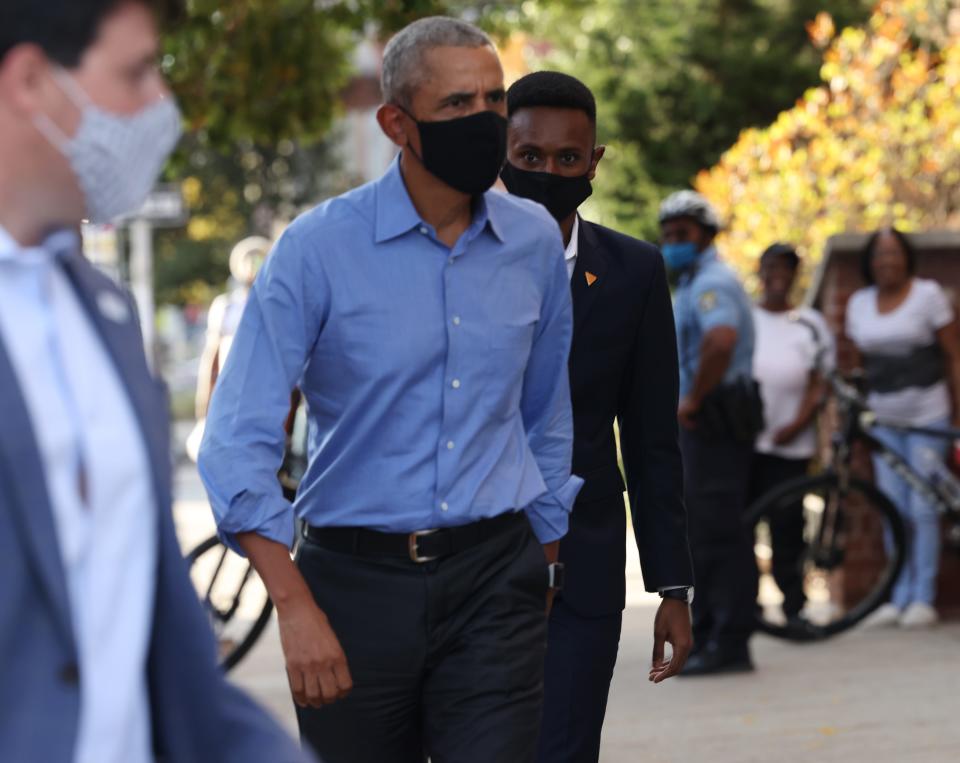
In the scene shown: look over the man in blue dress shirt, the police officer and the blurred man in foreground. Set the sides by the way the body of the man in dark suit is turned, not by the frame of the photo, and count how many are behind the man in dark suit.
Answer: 1

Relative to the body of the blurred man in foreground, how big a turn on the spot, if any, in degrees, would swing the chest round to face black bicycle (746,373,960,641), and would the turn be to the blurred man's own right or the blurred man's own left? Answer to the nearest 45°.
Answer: approximately 90° to the blurred man's own left

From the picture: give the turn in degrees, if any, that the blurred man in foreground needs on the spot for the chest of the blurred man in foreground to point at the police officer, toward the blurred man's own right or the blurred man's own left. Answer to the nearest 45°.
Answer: approximately 90° to the blurred man's own left

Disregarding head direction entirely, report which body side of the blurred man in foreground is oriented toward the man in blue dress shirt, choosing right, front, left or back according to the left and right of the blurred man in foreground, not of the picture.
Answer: left

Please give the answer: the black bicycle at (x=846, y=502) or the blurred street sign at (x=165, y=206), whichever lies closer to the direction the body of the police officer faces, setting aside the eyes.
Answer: the blurred street sign

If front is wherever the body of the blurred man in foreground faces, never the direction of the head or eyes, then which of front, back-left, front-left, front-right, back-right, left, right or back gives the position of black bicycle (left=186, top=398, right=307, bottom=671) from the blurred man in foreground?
back-left

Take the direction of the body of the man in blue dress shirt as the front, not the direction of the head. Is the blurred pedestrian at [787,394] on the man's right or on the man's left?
on the man's left

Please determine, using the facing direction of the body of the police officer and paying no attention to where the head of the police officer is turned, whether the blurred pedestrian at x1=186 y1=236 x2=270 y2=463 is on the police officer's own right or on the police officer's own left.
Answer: on the police officer's own right

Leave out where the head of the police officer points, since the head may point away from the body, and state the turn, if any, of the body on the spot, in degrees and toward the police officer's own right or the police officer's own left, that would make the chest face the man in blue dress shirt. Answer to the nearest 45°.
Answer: approximately 45° to the police officer's own left

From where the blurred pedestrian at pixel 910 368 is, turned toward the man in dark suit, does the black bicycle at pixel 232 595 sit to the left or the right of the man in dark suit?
right

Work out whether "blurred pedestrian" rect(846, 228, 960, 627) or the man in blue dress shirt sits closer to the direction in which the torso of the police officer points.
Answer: the man in blue dress shirt

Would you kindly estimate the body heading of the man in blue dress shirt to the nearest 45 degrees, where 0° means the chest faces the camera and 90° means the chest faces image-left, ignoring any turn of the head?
approximately 315°

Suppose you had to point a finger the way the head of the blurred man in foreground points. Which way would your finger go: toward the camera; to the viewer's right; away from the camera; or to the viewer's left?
to the viewer's right
